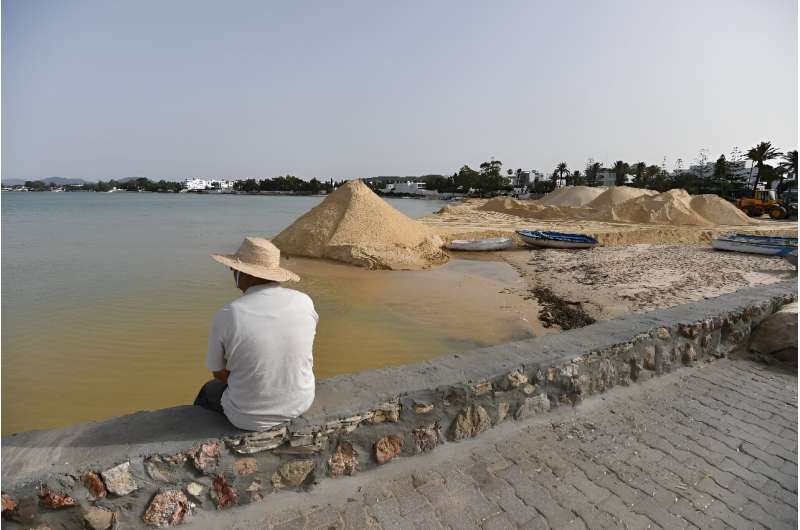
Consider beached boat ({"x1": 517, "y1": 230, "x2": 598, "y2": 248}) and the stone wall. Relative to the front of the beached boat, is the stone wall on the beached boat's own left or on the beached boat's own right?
on the beached boat's own left

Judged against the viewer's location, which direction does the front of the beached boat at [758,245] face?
facing to the left of the viewer

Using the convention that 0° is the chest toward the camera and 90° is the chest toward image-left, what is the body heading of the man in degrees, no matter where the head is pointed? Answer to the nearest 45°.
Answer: approximately 135°

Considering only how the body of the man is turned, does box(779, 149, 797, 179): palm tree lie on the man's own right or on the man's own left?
on the man's own right

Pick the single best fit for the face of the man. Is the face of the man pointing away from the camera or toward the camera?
away from the camera

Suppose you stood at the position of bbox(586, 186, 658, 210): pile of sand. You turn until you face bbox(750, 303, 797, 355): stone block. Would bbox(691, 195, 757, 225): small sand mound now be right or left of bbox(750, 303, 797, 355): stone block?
left

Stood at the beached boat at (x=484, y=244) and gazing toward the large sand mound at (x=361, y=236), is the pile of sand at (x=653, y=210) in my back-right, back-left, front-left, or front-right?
back-right

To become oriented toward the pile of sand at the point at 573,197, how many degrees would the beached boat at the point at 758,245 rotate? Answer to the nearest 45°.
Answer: approximately 45° to its right

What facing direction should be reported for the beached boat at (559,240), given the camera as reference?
facing to the left of the viewer

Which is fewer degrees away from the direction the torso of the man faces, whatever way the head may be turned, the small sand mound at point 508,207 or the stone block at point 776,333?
the small sand mound

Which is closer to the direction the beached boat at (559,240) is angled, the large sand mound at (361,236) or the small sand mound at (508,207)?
the large sand mound

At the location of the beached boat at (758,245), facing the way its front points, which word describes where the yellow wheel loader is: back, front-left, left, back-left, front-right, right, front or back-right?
right
